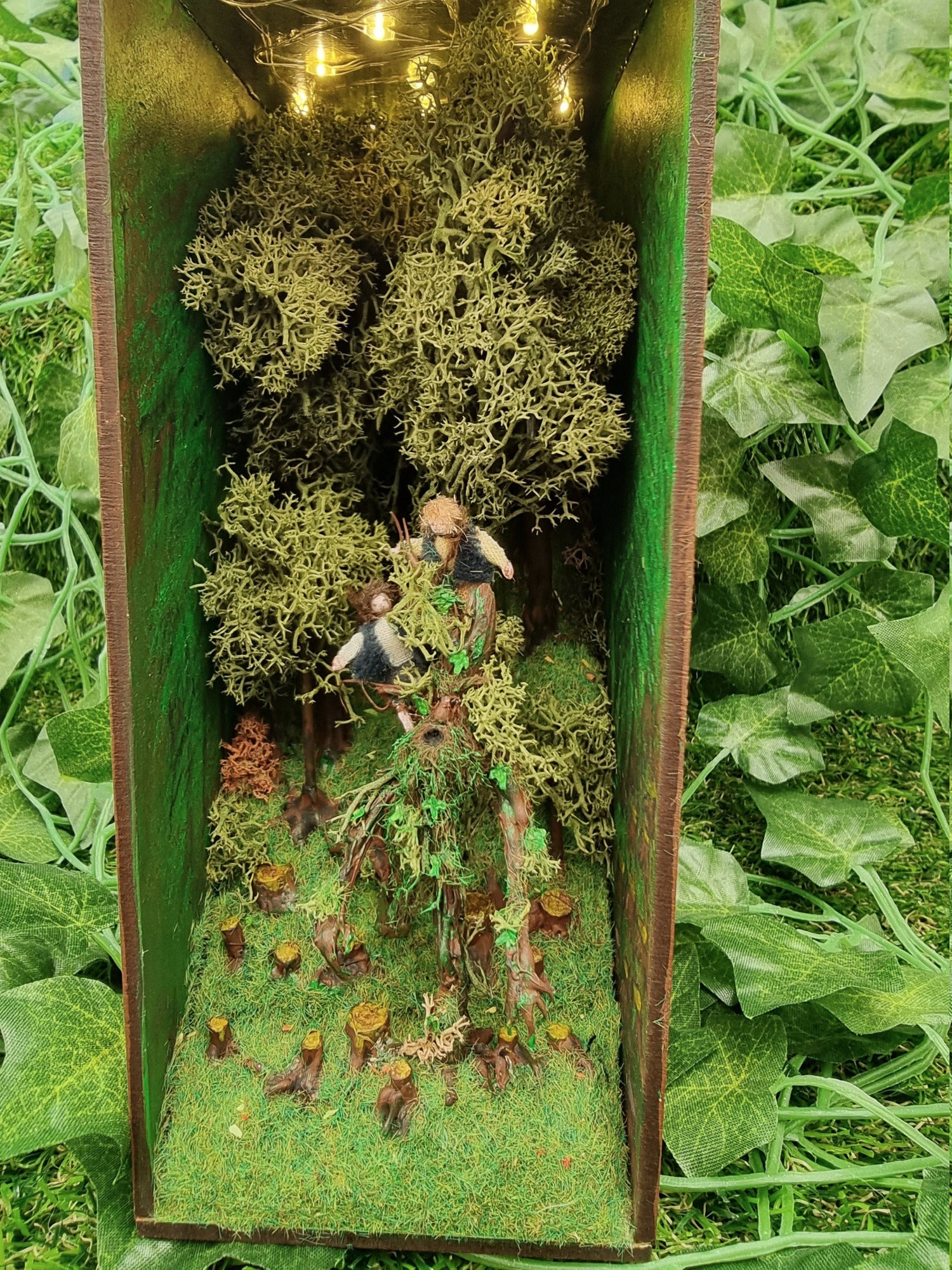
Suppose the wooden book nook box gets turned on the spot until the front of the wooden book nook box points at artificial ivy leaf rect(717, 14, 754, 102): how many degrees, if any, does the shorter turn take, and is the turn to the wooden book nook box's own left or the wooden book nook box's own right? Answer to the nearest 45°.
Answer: approximately 135° to the wooden book nook box's own left

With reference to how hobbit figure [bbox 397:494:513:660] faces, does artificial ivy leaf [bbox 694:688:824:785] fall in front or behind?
behind

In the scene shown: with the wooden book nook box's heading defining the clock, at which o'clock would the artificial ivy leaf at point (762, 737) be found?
The artificial ivy leaf is roughly at 8 o'clock from the wooden book nook box.

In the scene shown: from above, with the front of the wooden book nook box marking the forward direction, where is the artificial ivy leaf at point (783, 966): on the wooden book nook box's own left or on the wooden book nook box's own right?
on the wooden book nook box's own left
